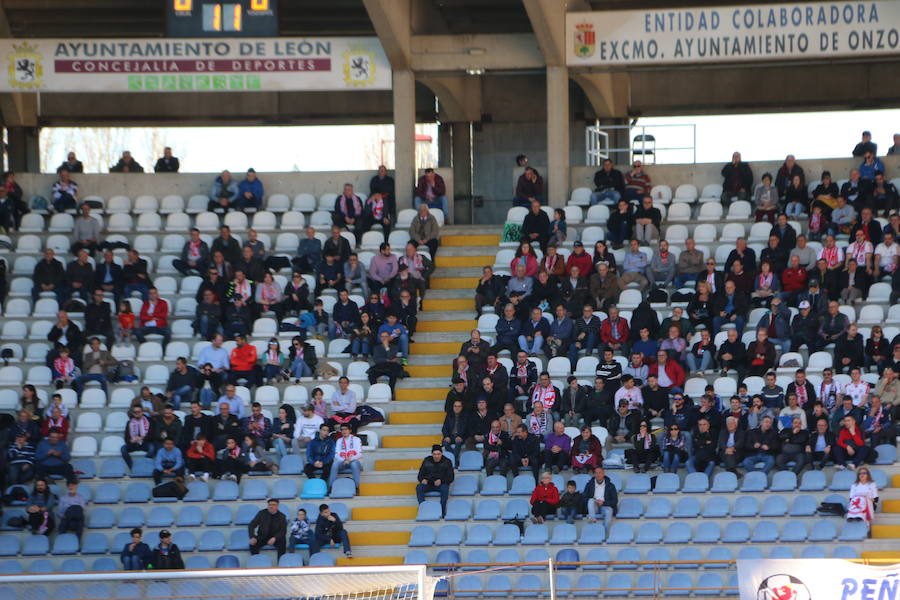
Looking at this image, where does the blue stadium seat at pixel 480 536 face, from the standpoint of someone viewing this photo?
facing the viewer

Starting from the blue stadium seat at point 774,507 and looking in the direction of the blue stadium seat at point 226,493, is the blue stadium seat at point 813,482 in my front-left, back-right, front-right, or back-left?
back-right

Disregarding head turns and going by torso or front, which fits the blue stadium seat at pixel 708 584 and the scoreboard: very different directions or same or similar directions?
same or similar directions

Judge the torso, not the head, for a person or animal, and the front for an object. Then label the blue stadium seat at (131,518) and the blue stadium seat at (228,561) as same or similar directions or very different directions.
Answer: same or similar directions

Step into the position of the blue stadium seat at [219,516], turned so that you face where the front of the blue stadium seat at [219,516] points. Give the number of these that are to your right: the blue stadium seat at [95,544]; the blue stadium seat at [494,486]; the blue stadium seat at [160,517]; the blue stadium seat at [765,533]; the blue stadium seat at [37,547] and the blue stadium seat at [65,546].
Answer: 4

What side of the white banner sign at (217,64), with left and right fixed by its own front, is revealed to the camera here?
front

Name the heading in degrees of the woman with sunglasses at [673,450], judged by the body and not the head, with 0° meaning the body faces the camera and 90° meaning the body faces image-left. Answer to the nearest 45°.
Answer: approximately 0°

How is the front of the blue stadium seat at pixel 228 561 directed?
toward the camera

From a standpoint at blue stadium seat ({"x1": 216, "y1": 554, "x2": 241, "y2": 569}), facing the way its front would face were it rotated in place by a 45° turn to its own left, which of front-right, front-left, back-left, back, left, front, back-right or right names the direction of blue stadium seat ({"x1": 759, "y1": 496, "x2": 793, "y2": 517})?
front-left

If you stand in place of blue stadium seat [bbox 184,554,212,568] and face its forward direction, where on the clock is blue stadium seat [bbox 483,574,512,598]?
blue stadium seat [bbox 483,574,512,598] is roughly at 10 o'clock from blue stadium seat [bbox 184,554,212,568].

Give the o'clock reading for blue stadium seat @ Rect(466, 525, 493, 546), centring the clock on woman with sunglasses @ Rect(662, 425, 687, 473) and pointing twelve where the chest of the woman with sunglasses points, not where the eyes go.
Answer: The blue stadium seat is roughly at 2 o'clock from the woman with sunglasses.

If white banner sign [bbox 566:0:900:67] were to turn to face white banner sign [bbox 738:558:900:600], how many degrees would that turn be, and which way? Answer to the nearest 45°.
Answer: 0° — it already faces it

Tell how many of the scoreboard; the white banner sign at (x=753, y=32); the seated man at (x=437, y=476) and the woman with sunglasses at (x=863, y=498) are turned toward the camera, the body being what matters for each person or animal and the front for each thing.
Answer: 4

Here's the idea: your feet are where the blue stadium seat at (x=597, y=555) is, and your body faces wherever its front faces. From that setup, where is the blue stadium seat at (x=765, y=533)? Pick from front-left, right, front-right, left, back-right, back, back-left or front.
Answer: left

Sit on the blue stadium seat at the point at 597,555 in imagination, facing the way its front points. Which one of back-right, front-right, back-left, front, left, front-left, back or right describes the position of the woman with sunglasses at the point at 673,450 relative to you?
back-left

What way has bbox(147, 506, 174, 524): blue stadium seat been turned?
toward the camera
